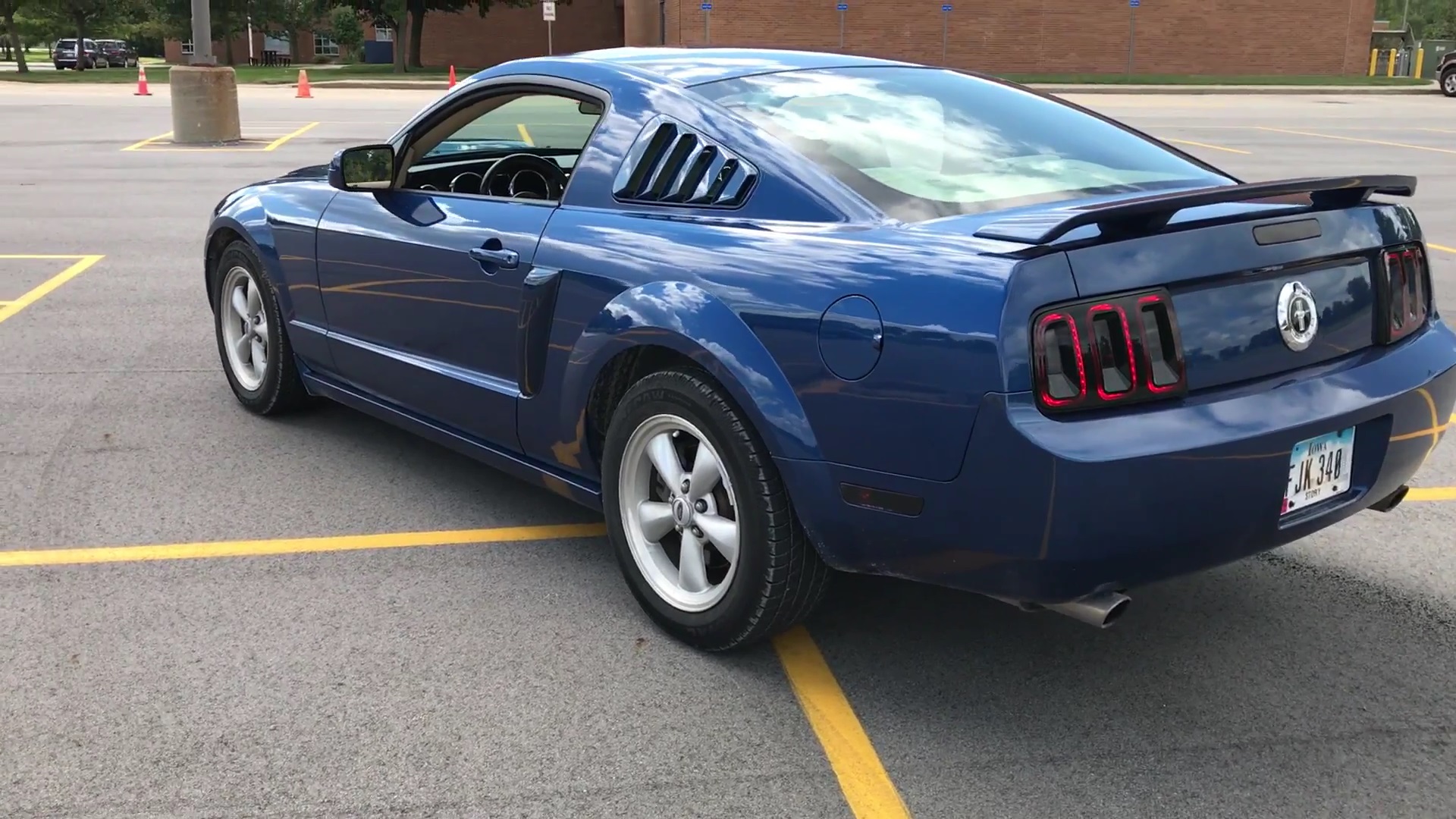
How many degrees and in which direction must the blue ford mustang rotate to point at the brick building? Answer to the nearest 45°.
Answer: approximately 45° to its right

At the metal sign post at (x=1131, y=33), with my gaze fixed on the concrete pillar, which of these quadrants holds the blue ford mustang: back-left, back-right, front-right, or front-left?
front-left

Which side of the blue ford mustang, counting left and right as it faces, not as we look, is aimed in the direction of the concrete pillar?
front

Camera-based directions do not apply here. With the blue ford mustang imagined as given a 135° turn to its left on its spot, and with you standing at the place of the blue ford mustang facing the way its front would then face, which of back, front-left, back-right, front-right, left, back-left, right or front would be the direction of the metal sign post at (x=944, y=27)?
back

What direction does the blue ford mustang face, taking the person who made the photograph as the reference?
facing away from the viewer and to the left of the viewer

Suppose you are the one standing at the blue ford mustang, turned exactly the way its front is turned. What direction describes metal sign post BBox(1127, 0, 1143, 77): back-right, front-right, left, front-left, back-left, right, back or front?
front-right

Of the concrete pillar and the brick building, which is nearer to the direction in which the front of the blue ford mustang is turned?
the concrete pillar
